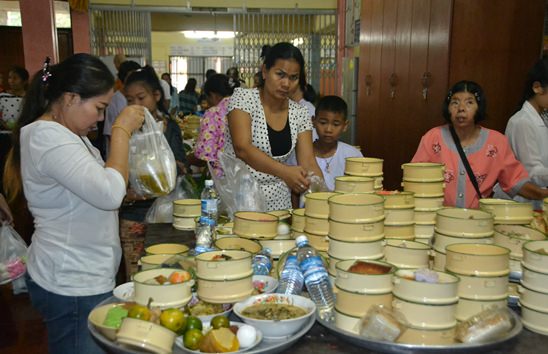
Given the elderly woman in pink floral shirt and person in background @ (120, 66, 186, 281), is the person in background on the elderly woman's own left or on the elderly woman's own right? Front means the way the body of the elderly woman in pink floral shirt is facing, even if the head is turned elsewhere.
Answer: on the elderly woman's own right

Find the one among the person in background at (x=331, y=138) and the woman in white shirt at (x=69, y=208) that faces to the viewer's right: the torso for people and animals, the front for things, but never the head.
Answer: the woman in white shirt

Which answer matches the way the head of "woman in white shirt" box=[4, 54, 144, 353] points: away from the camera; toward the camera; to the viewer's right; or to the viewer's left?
to the viewer's right

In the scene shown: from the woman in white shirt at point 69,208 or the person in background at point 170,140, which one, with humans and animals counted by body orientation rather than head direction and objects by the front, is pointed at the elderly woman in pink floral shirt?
the woman in white shirt

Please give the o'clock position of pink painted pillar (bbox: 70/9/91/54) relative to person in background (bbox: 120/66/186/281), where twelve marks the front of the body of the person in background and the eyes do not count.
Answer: The pink painted pillar is roughly at 4 o'clock from the person in background.

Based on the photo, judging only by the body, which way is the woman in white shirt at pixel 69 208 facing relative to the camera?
to the viewer's right

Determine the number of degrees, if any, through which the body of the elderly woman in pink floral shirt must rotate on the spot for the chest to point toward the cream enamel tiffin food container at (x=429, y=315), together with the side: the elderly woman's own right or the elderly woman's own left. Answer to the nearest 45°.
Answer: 0° — they already face it
